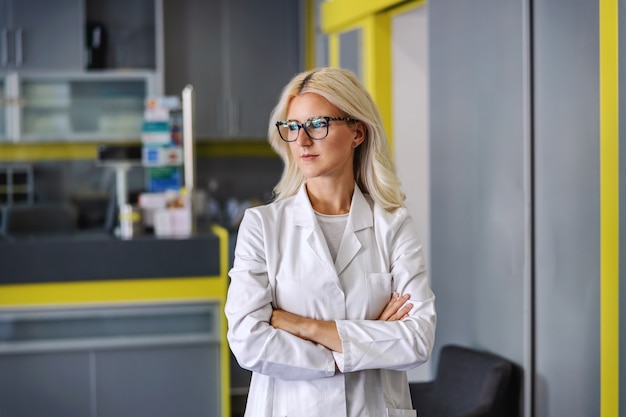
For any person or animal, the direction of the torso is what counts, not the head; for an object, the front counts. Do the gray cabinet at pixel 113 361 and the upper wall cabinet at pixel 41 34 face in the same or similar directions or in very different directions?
same or similar directions

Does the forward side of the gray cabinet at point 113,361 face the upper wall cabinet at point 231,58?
no

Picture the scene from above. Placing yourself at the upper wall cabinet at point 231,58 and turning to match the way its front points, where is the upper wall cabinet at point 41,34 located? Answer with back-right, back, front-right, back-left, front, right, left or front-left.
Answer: right

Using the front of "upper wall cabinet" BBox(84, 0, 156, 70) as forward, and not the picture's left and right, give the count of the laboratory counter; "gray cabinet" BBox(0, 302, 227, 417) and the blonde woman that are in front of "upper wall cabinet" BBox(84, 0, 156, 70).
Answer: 3

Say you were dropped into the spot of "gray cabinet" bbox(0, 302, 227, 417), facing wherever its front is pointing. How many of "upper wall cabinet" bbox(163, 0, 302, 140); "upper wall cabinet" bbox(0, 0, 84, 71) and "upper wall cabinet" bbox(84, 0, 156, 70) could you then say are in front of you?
0

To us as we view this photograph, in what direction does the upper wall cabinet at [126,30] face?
facing the viewer

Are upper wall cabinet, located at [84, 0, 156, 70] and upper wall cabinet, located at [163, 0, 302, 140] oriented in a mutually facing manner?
no

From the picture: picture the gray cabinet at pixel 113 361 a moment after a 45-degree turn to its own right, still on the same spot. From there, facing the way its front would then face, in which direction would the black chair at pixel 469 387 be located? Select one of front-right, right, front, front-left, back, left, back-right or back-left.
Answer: left

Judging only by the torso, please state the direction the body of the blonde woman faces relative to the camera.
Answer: toward the camera

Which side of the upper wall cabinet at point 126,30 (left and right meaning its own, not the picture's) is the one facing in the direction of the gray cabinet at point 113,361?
front

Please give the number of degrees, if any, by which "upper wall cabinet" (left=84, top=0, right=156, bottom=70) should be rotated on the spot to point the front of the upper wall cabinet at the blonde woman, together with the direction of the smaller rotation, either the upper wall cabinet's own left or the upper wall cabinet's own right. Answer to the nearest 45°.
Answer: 0° — it already faces them

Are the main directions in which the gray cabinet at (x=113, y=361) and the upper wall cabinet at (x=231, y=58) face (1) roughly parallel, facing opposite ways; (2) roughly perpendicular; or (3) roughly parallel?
roughly parallel

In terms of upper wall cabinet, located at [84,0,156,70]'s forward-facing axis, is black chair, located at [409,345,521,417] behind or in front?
in front

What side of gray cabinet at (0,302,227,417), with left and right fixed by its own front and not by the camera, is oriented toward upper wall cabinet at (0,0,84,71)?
back

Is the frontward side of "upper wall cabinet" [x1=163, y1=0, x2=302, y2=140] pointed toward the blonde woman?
yes

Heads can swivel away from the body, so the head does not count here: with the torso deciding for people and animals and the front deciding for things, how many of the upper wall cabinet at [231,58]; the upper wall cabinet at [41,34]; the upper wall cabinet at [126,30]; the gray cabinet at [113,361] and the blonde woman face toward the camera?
5

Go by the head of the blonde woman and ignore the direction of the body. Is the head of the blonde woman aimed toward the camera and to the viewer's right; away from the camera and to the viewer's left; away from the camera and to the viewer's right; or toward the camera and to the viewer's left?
toward the camera and to the viewer's left

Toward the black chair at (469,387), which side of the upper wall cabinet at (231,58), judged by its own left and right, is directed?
front

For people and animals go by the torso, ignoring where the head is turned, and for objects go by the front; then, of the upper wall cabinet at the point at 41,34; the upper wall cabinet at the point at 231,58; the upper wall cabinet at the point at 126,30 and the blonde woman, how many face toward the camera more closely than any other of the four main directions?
4

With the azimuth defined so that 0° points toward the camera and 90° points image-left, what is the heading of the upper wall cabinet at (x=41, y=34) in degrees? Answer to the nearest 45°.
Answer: approximately 0°

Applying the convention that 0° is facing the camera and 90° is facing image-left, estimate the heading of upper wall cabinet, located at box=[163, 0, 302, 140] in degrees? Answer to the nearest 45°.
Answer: approximately 0°
